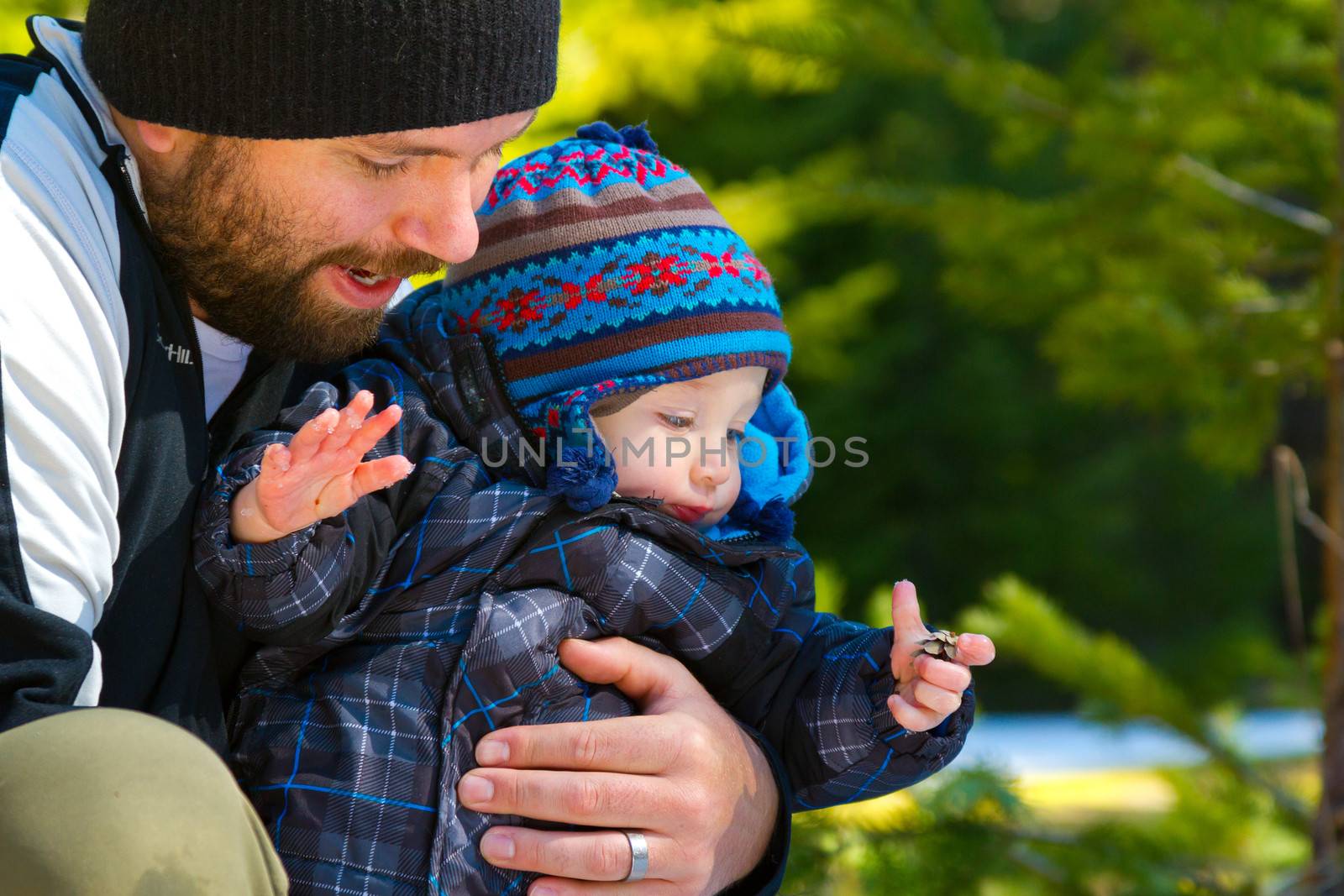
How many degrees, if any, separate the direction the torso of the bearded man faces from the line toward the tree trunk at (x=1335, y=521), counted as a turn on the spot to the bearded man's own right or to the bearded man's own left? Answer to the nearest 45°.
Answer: approximately 45° to the bearded man's own left

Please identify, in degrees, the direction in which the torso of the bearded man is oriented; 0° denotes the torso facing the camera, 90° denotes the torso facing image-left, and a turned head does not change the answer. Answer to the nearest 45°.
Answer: approximately 315°

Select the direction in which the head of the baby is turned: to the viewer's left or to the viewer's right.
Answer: to the viewer's right

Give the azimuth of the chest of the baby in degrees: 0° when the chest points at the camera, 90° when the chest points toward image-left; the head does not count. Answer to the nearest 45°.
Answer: approximately 315°

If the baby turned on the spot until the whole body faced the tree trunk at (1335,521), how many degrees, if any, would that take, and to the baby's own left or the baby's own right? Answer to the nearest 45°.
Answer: approximately 90° to the baby's own left
